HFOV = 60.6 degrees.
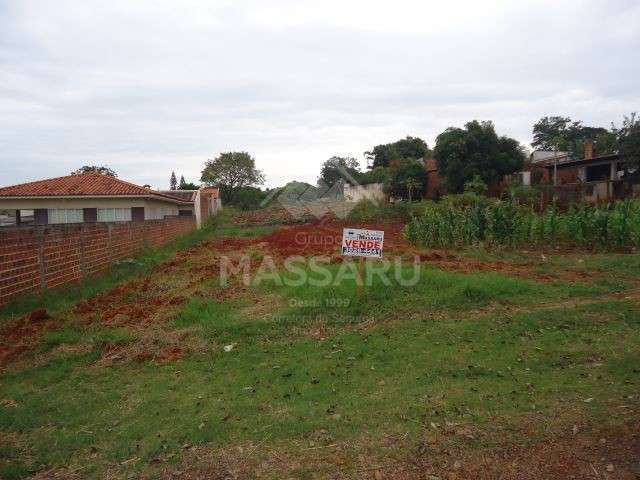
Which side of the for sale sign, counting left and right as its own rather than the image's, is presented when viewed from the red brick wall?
right

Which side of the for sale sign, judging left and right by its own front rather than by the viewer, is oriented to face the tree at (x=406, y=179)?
back

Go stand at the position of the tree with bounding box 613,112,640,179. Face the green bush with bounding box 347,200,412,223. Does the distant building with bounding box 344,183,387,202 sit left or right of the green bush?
right

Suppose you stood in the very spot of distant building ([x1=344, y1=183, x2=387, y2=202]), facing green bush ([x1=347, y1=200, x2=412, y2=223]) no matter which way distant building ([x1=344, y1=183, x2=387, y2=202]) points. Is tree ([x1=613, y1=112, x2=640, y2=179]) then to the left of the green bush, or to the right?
left

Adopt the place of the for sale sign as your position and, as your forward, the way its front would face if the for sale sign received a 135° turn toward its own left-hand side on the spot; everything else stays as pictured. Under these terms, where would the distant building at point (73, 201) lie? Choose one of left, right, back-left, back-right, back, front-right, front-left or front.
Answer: left

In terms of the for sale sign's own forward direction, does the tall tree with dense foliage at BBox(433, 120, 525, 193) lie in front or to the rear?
to the rear

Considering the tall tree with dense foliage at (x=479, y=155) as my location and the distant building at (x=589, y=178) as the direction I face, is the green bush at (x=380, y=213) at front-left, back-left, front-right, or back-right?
back-right

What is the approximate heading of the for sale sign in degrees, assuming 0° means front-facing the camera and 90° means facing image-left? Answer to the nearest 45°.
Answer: approximately 0°

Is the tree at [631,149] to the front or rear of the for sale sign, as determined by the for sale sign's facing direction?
to the rear

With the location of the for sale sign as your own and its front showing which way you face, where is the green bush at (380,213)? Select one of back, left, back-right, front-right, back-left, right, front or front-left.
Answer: back

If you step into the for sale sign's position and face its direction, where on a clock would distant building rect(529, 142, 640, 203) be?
The distant building is roughly at 7 o'clock from the for sale sign.

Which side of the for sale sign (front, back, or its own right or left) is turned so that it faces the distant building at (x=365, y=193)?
back
